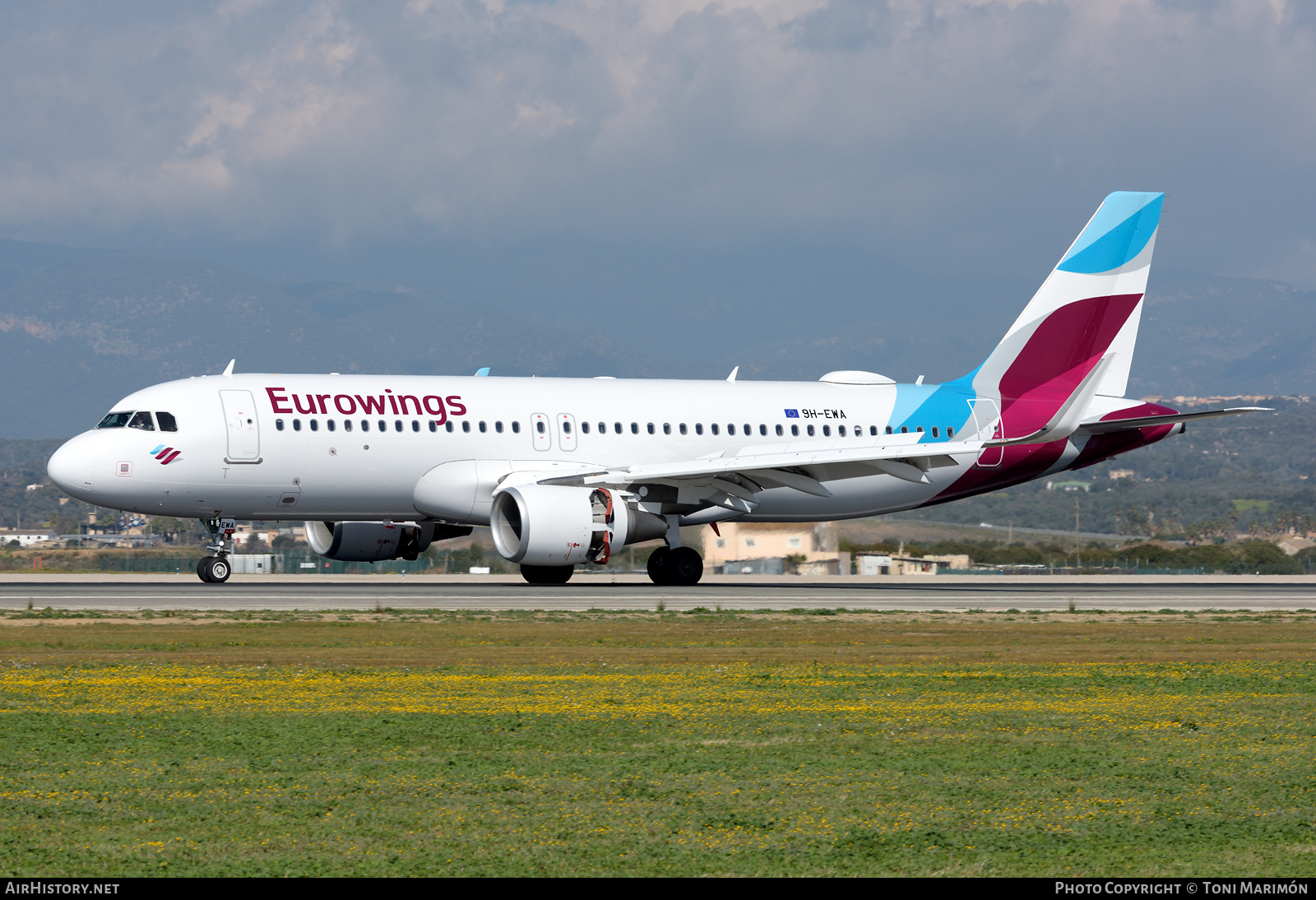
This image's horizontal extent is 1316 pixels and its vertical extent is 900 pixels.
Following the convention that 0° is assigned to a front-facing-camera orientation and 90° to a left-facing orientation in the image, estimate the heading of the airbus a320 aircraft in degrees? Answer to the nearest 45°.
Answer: approximately 45°
